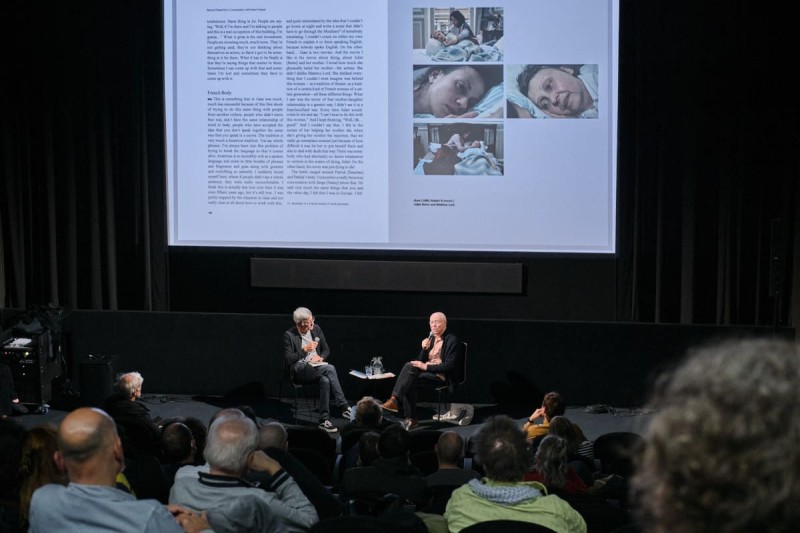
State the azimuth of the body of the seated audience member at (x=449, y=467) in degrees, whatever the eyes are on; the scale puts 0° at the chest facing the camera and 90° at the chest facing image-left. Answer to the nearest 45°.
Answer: approximately 180°

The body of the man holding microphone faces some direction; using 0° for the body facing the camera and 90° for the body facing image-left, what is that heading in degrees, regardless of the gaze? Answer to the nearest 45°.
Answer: approximately 45°

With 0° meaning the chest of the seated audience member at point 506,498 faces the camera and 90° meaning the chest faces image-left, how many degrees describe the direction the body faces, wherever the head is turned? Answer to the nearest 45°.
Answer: approximately 180°

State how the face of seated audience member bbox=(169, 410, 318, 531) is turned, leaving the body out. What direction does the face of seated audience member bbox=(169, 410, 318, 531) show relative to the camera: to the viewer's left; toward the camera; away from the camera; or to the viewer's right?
away from the camera

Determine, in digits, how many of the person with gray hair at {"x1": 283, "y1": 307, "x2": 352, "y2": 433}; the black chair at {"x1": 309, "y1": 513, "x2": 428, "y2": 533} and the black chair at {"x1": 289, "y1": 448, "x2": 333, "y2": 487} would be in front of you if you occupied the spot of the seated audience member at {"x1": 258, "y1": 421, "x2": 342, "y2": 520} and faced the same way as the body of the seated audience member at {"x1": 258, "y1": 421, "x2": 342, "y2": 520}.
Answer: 2

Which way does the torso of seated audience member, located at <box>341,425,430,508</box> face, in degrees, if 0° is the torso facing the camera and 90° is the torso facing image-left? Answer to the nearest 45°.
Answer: approximately 180°

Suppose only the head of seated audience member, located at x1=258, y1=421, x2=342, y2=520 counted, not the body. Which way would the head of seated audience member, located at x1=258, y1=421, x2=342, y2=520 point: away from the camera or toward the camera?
away from the camera

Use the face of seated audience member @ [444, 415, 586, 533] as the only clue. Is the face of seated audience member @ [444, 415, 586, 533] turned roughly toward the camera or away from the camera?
away from the camera

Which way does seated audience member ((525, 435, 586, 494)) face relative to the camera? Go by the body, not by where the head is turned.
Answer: away from the camera

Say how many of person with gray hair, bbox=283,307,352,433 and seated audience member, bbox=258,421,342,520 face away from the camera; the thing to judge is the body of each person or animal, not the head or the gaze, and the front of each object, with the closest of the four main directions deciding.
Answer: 1
